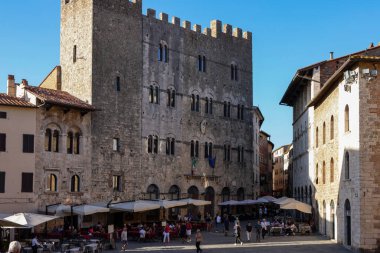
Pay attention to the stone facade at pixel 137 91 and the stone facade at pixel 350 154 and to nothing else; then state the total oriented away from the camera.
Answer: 0

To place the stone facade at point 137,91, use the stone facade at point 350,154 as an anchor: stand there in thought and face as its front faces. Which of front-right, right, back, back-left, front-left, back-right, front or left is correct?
right

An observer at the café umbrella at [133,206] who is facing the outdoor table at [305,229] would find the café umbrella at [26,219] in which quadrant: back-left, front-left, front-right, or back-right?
back-right

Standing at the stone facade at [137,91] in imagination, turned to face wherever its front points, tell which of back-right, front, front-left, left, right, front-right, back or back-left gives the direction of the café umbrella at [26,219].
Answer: front-right

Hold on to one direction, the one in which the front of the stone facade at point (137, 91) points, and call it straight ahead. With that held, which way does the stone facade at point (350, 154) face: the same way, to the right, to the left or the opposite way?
to the right

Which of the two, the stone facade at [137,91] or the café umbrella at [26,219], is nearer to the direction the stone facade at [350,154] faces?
the café umbrella

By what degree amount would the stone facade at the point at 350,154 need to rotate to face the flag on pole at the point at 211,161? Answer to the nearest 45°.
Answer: approximately 90° to its right

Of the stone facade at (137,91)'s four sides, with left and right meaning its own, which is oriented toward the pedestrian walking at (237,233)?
front

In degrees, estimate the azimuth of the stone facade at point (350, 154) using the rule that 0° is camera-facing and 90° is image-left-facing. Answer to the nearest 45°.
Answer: approximately 45°

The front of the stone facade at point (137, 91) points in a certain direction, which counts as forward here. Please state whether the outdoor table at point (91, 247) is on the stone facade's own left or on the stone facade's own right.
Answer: on the stone facade's own right

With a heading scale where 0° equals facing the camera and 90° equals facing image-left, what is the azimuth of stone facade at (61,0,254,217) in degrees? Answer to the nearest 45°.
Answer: approximately 315°
